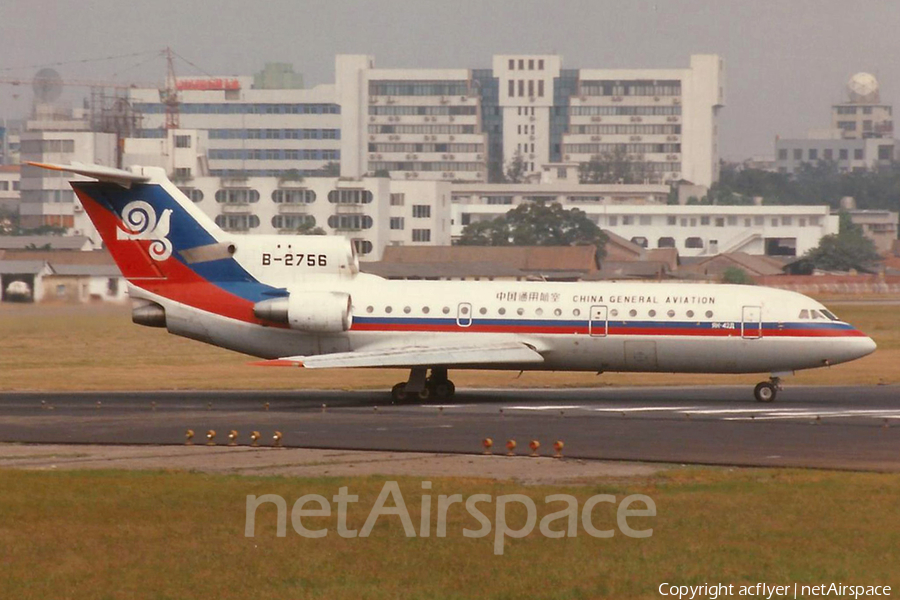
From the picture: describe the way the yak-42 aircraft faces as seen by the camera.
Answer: facing to the right of the viewer
